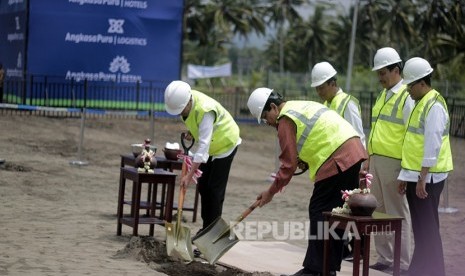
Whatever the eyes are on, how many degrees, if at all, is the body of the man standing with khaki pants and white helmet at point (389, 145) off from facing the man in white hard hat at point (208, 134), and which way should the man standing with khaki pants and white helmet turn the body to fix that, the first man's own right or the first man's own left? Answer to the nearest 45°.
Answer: approximately 45° to the first man's own right

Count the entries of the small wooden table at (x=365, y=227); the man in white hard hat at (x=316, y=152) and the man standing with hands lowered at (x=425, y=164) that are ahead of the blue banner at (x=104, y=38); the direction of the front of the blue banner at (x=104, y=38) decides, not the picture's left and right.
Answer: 3

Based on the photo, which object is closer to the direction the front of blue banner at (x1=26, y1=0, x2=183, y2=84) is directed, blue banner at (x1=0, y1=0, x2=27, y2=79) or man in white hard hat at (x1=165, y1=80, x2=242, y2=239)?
the man in white hard hat

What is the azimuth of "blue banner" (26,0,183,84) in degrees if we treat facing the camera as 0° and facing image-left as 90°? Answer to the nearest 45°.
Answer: approximately 0°

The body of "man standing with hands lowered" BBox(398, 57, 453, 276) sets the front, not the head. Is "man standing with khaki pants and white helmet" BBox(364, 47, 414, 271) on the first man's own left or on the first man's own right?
on the first man's own right

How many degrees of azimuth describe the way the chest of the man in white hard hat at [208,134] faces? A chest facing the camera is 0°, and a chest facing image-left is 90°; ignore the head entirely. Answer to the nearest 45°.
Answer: approximately 90°

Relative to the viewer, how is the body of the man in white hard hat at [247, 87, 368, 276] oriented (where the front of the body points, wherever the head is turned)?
to the viewer's left

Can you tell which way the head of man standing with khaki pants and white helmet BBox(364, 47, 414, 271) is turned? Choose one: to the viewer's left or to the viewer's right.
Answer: to the viewer's left

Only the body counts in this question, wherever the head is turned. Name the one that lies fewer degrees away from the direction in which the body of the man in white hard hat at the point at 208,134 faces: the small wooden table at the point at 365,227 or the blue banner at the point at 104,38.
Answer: the blue banner

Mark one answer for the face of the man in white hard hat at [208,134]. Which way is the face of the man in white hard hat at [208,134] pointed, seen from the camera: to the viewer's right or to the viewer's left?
to the viewer's left
